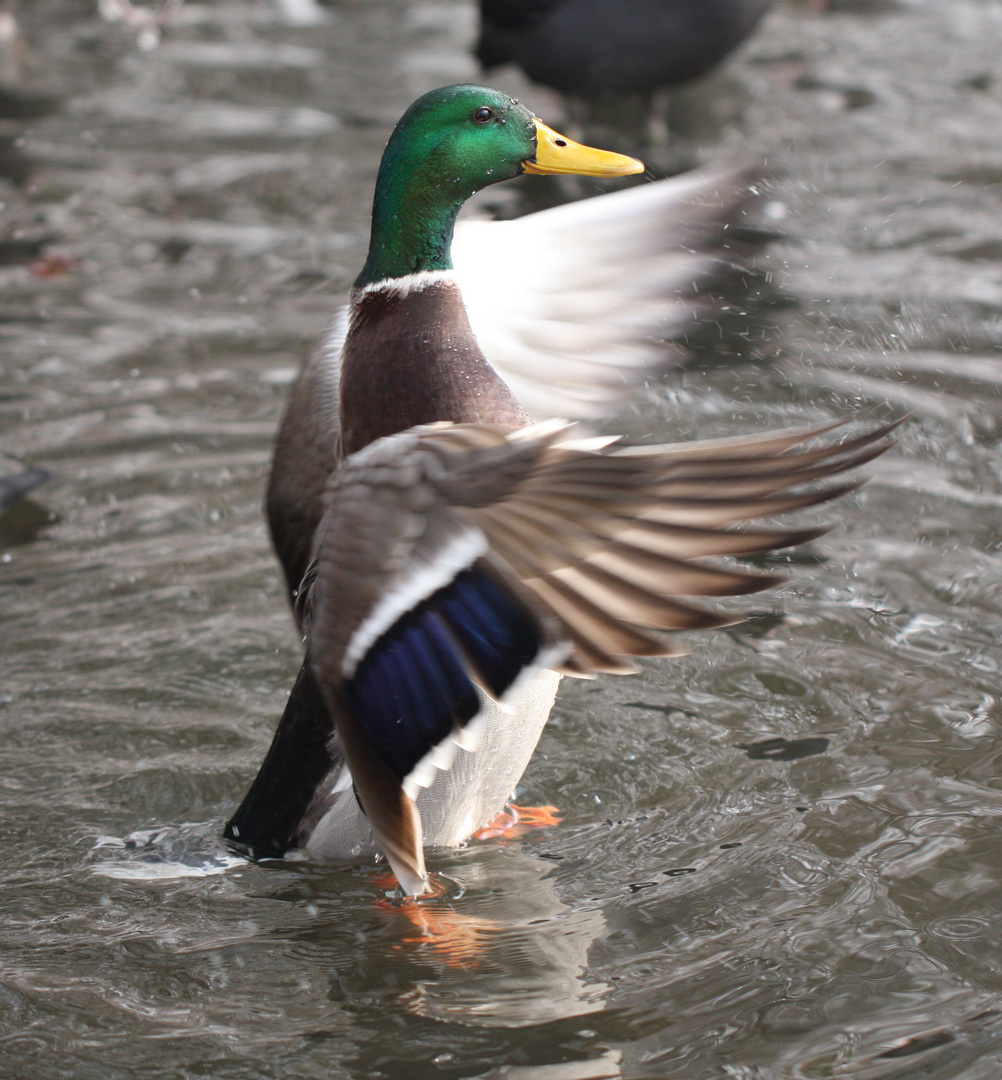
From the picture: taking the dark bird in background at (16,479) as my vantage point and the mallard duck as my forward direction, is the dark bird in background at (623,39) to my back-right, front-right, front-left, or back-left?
back-left

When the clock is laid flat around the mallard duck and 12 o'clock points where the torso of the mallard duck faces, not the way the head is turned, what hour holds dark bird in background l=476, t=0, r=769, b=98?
The dark bird in background is roughly at 9 o'clock from the mallard duck.

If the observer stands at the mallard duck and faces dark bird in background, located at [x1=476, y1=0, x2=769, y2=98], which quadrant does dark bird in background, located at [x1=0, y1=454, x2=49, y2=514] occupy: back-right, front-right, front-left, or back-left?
front-left

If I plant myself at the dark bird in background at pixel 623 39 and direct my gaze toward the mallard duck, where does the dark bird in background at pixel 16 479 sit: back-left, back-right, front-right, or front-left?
front-right

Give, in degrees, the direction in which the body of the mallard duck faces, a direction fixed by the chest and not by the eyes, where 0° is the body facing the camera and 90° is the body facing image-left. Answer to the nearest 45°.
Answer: approximately 270°
